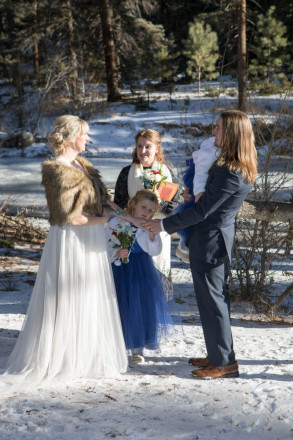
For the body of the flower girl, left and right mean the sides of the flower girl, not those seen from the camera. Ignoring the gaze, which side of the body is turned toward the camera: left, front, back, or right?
front

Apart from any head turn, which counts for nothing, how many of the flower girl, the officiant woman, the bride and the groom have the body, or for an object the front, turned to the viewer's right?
1

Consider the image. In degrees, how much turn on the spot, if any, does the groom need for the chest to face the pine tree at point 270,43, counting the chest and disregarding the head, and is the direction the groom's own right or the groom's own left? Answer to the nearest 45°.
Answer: approximately 90° to the groom's own right

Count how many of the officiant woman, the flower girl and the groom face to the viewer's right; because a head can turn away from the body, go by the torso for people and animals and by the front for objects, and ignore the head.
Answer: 0

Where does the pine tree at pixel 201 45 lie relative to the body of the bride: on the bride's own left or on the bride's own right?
on the bride's own left

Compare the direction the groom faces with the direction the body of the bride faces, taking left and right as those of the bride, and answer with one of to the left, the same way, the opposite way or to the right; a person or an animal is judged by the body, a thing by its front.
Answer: the opposite way

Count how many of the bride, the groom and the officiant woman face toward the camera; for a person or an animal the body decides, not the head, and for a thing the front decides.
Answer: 1

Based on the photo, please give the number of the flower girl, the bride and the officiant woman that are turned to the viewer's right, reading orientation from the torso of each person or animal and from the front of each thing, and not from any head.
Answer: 1

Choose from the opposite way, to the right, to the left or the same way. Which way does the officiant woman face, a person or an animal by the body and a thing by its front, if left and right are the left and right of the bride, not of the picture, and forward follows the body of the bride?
to the right

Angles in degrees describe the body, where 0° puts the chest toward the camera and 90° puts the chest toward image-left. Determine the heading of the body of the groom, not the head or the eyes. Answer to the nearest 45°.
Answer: approximately 90°

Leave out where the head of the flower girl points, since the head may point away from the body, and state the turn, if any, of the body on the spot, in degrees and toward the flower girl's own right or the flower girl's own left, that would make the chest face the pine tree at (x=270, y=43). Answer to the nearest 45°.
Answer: approximately 180°

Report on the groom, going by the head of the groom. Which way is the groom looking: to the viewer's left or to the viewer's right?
to the viewer's left

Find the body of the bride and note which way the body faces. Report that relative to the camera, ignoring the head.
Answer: to the viewer's right
